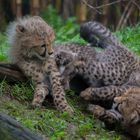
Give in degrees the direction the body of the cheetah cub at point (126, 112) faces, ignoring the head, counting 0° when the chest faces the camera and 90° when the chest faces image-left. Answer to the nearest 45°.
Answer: approximately 90°

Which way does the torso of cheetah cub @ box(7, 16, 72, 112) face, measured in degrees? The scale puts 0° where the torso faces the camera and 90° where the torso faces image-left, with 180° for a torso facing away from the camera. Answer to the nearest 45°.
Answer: approximately 315°

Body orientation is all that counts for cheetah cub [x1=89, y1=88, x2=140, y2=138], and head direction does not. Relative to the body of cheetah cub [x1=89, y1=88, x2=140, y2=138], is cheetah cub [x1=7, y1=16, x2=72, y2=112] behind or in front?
in front

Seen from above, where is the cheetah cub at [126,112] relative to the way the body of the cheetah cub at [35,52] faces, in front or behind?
in front

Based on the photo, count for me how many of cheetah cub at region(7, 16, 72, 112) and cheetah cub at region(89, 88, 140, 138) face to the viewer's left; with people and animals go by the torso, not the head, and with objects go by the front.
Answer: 1

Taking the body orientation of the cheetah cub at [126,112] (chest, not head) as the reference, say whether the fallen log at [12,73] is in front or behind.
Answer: in front
